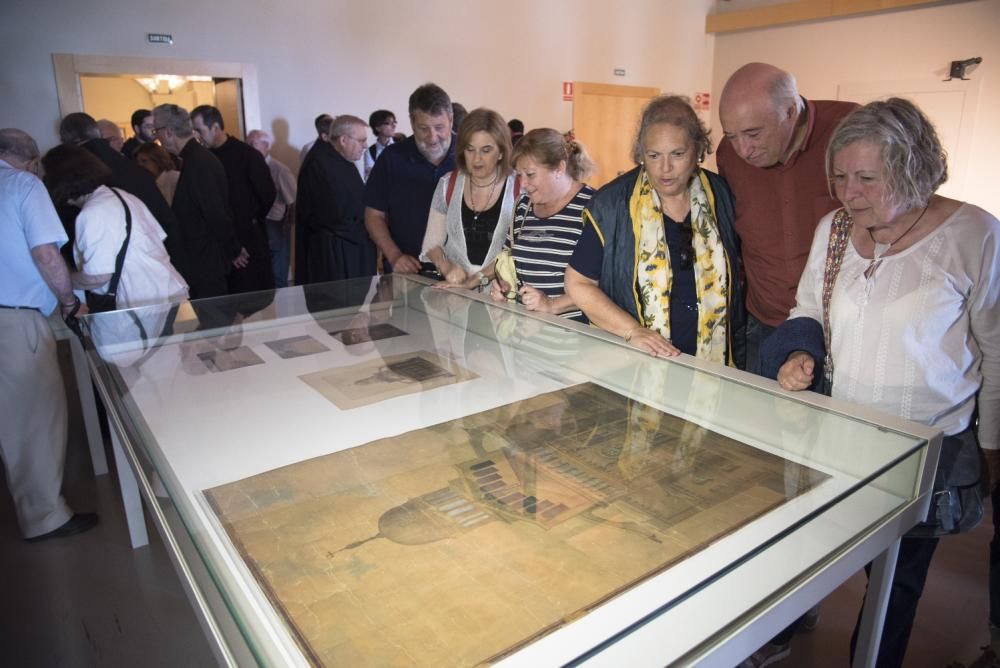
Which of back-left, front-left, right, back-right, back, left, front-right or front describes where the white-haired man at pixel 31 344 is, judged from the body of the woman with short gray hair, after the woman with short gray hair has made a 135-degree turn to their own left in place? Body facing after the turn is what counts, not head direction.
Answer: back

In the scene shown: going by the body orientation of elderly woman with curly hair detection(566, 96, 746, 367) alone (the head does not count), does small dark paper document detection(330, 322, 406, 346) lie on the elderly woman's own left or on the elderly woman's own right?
on the elderly woman's own right

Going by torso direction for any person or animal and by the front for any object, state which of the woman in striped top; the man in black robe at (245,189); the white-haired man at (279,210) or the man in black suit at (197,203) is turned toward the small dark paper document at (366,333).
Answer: the woman in striped top

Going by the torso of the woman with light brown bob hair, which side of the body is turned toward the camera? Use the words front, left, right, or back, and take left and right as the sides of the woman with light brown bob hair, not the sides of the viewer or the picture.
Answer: front

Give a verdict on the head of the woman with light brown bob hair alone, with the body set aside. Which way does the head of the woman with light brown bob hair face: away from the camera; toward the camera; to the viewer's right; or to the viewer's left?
toward the camera

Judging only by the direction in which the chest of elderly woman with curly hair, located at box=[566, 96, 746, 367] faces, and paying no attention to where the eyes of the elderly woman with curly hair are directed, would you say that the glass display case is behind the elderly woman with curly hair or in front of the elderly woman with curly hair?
in front

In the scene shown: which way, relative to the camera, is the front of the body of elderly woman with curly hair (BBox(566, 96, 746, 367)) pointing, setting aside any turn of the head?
toward the camera

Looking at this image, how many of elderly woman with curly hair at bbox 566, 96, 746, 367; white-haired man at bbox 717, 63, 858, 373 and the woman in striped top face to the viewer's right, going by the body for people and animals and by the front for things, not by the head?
0

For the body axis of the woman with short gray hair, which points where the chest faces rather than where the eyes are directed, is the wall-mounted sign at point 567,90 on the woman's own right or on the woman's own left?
on the woman's own right

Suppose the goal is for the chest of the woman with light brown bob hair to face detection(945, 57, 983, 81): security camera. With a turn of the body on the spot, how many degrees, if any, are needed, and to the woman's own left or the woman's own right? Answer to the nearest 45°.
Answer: approximately 135° to the woman's own left

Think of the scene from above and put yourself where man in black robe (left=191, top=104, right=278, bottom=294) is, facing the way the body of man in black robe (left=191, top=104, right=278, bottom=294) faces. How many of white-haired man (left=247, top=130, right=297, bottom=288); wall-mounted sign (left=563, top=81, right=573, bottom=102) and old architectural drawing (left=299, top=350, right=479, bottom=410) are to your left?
1

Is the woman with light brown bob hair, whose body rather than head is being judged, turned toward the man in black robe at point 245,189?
no
